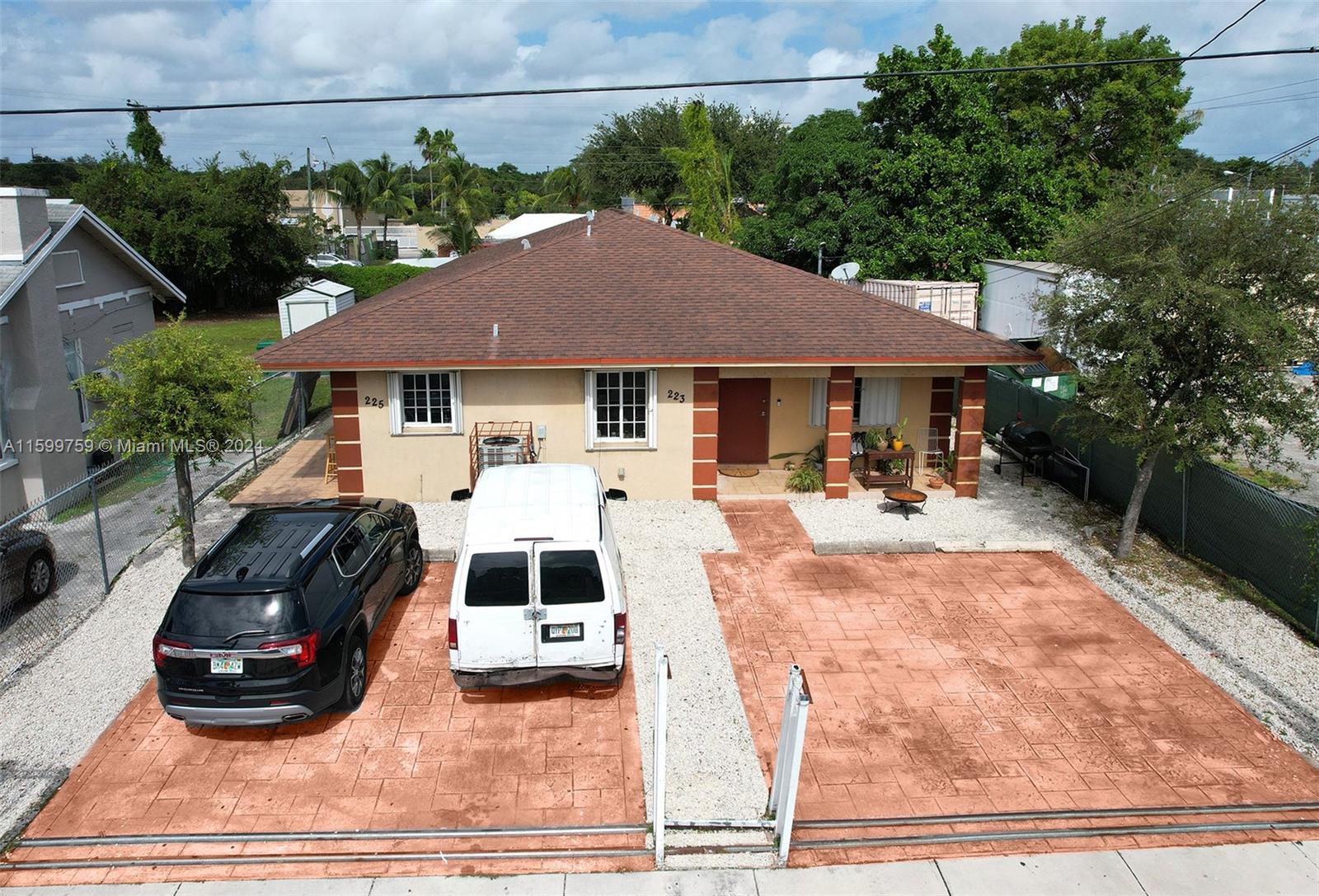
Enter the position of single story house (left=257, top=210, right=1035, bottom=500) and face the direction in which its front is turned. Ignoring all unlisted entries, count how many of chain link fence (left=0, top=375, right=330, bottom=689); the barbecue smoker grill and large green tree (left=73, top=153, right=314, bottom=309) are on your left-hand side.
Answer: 1

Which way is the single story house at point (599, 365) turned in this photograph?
toward the camera

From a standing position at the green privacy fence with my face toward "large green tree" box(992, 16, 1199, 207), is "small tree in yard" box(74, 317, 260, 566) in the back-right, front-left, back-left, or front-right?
back-left

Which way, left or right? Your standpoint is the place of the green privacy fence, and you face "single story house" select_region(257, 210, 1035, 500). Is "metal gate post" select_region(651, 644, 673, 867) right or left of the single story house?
left

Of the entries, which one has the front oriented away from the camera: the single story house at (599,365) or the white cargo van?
the white cargo van

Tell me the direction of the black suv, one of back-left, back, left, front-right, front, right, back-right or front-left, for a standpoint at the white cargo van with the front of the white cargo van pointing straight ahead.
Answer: left

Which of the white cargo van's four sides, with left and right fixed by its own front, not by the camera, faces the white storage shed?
front

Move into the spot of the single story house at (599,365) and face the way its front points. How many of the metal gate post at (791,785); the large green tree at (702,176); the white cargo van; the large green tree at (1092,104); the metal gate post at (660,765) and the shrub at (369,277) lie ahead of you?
3

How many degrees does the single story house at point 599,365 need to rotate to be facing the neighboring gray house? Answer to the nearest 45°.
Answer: approximately 90° to its right

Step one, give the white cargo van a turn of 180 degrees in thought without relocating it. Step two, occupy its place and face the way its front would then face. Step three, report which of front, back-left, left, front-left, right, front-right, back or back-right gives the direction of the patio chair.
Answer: back-left

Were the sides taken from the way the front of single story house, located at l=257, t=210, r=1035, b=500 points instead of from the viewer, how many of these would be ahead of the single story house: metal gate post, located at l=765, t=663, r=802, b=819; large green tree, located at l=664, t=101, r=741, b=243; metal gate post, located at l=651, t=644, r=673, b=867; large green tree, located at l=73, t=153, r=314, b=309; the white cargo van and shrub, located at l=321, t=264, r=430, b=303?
3

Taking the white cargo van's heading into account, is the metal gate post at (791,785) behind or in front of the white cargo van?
behind

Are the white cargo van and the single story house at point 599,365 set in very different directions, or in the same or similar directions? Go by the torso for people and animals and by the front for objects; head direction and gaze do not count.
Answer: very different directions

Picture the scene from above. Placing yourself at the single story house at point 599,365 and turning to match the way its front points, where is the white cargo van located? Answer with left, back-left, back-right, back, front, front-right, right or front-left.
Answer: front

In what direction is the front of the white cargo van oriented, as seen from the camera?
facing away from the viewer

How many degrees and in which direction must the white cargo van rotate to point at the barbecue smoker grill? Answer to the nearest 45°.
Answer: approximately 45° to its right

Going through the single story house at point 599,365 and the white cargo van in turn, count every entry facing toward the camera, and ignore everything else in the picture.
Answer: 1

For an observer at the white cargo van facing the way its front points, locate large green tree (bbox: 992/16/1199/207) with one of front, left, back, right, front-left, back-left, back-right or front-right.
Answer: front-right

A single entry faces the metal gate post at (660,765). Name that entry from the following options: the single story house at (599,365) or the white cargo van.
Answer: the single story house

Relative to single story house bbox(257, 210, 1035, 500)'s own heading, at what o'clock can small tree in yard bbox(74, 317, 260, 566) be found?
The small tree in yard is roughly at 2 o'clock from the single story house.

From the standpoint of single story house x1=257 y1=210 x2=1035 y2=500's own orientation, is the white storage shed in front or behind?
behind
